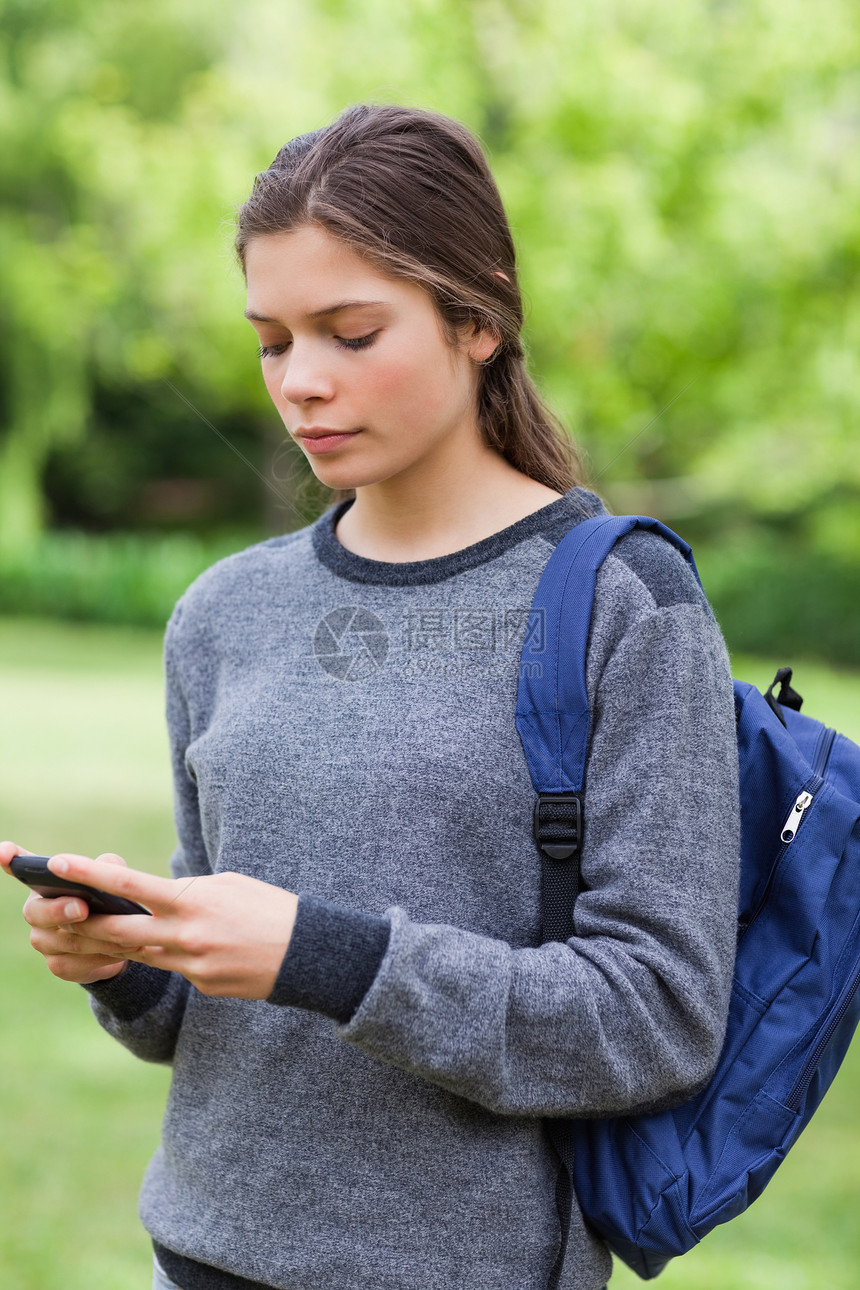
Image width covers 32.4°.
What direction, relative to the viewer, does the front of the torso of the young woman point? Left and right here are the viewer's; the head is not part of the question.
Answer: facing the viewer and to the left of the viewer
